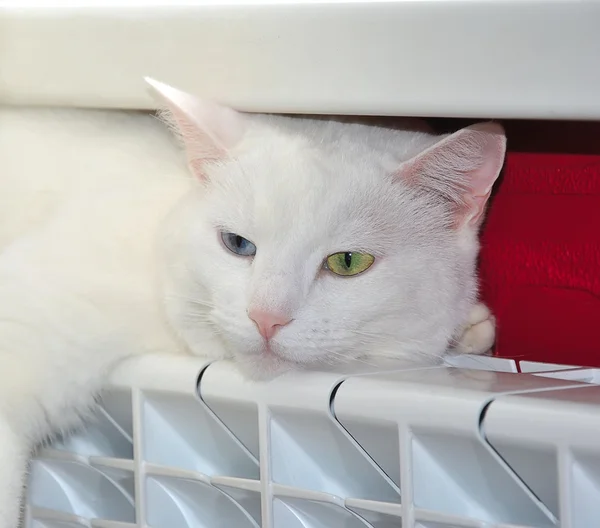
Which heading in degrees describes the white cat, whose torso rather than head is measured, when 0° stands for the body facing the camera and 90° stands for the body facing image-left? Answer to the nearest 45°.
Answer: approximately 315°

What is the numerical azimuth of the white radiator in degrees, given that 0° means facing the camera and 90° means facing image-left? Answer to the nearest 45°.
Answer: approximately 0°
